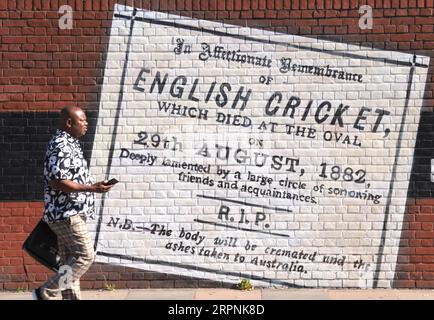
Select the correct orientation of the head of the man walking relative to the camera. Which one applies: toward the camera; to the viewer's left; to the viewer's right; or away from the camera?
to the viewer's right

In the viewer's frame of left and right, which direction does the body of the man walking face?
facing to the right of the viewer
